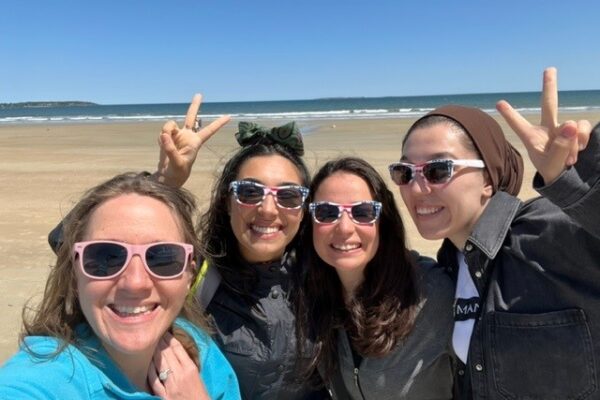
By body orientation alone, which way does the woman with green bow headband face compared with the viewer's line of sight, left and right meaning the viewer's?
facing the viewer

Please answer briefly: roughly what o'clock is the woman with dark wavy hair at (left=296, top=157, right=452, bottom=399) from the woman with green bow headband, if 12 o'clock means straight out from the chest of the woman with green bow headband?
The woman with dark wavy hair is roughly at 10 o'clock from the woman with green bow headband.

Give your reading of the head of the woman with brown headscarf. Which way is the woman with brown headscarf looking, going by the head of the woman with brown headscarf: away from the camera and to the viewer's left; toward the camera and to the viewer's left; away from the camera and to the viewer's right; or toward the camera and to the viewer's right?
toward the camera and to the viewer's left

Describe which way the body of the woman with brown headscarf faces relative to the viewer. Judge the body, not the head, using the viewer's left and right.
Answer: facing the viewer and to the left of the viewer

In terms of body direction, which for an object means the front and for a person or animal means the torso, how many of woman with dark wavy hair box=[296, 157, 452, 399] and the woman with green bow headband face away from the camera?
0

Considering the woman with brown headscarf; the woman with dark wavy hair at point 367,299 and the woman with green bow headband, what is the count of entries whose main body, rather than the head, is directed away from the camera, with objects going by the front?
0

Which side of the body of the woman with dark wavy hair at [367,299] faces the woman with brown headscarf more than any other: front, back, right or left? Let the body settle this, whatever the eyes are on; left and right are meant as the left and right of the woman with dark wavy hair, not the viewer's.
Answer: left

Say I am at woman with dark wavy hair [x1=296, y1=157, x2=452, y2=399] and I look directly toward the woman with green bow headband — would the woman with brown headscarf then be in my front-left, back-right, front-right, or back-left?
back-left

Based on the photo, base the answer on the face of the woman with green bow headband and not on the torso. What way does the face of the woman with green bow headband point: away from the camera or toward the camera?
toward the camera

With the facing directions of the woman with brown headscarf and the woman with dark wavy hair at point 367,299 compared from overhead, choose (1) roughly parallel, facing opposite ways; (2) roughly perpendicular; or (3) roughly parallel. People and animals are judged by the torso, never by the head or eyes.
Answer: roughly parallel

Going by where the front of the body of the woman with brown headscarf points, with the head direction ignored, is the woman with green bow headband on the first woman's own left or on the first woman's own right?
on the first woman's own right

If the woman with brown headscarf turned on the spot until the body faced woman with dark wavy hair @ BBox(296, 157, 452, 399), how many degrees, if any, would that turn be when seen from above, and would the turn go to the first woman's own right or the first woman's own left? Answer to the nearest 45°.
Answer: approximately 45° to the first woman's own right

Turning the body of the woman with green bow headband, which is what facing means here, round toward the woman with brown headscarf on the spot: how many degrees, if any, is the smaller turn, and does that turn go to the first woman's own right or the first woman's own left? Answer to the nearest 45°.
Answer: approximately 45° to the first woman's own left
